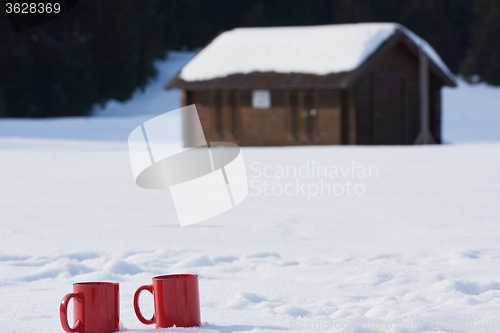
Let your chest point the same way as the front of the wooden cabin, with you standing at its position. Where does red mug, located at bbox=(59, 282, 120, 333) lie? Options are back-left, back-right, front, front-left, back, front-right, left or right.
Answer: front-right

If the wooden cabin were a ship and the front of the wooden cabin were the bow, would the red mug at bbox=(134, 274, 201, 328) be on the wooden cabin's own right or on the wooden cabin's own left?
on the wooden cabin's own right

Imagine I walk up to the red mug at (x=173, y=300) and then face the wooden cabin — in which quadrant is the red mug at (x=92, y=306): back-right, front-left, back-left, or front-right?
back-left

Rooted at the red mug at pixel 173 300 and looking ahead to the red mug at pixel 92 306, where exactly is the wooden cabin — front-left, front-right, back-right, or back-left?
back-right

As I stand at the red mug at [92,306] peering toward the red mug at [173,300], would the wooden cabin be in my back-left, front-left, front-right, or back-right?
front-left

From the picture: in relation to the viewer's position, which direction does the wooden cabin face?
facing the viewer and to the right of the viewer

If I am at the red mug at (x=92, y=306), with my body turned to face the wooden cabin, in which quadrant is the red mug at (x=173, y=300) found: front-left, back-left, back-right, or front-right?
front-right
